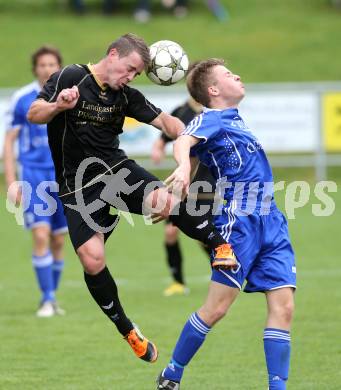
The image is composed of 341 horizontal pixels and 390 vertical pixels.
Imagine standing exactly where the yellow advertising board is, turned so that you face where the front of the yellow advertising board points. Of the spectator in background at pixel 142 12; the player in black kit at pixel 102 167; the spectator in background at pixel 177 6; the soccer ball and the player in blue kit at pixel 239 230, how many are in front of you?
3

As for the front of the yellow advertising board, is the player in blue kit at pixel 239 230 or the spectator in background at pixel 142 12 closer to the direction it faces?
the player in blue kit

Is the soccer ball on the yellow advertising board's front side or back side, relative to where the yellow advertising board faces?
on the front side

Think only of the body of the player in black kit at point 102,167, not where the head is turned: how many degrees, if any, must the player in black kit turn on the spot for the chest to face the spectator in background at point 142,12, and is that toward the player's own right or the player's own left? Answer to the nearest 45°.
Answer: approximately 135° to the player's own left

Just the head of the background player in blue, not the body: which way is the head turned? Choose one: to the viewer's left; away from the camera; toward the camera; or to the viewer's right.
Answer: toward the camera

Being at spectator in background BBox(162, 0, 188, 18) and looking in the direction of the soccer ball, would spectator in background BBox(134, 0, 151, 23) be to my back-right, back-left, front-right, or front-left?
front-right

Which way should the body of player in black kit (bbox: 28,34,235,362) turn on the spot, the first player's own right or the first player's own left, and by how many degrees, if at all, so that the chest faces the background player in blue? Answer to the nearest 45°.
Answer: approximately 135° to the first player's own left

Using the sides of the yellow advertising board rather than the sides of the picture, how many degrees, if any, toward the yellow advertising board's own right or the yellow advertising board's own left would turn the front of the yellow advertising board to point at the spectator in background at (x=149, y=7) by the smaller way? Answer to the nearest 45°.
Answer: approximately 135° to the yellow advertising board's own right

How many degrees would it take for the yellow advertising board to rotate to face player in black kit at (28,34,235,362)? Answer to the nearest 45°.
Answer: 0° — it already faces them

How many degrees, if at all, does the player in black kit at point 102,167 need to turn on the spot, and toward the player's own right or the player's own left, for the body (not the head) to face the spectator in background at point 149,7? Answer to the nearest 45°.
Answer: approximately 135° to the player's own left

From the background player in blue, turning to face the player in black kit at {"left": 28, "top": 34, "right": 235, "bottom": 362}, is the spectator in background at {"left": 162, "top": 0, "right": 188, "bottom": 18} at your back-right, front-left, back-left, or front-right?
back-left

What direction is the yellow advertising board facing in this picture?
toward the camera

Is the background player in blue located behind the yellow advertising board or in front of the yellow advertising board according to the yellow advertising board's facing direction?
in front

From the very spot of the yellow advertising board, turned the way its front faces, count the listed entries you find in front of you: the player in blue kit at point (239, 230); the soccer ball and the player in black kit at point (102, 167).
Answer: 3

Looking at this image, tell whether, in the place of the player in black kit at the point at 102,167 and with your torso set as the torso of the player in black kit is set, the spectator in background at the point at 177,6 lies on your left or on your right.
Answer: on your left

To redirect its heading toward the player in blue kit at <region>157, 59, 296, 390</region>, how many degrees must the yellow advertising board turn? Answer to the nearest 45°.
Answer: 0° — it already faces them

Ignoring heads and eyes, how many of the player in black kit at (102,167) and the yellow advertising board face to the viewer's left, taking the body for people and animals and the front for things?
0

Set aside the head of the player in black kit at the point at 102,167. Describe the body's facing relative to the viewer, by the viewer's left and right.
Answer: facing the viewer and to the right of the viewer

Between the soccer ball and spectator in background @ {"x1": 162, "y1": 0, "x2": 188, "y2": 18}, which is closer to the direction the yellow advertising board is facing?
the soccer ball

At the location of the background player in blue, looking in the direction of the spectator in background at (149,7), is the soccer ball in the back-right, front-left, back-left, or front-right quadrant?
back-right
